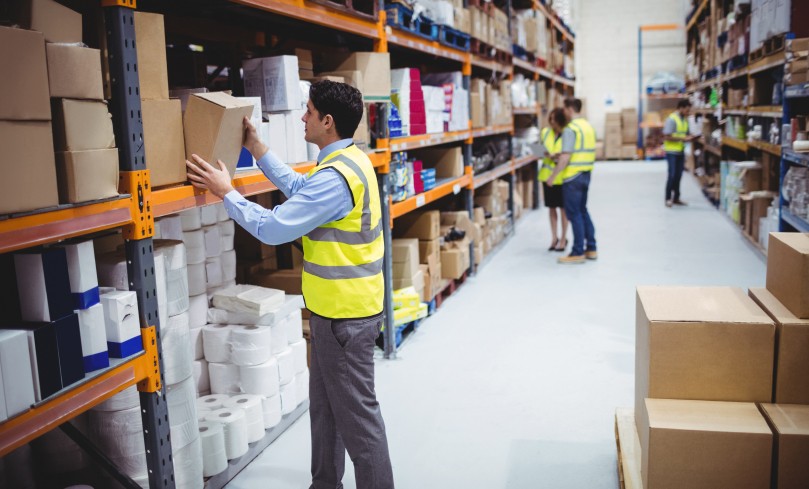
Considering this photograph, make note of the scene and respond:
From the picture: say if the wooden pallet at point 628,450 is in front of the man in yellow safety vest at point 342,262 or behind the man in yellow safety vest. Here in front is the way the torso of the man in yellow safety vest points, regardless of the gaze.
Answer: behind

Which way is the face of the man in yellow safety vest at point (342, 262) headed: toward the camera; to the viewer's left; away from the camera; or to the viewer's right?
to the viewer's left

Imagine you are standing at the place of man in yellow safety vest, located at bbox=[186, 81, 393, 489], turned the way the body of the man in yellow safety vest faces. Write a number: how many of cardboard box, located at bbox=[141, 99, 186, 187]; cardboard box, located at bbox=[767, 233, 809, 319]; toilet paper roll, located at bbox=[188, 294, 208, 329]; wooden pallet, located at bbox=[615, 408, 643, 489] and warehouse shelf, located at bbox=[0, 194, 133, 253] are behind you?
2

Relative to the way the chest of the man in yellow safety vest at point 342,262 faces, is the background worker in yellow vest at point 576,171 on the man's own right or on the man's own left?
on the man's own right

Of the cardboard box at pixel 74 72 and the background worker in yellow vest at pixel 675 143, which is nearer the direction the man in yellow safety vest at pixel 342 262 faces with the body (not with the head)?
the cardboard box

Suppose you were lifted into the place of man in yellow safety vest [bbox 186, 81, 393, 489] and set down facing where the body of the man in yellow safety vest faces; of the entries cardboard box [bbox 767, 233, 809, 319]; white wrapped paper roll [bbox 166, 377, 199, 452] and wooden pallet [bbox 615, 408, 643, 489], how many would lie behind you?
2

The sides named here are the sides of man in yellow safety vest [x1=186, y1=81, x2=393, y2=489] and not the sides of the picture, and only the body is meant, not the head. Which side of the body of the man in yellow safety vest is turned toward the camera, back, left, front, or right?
left

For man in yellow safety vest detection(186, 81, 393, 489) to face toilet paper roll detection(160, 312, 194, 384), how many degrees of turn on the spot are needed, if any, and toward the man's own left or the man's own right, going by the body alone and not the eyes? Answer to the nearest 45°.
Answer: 0° — they already face it
